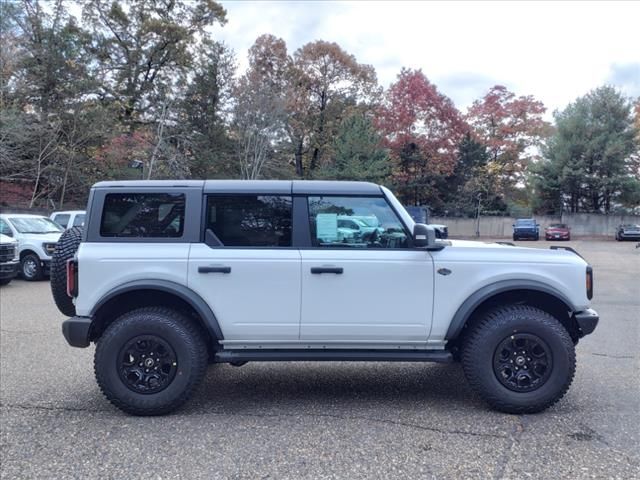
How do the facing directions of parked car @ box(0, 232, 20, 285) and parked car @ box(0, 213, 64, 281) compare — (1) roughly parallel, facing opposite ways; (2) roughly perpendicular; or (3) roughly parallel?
roughly parallel

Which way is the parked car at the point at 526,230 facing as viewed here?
toward the camera

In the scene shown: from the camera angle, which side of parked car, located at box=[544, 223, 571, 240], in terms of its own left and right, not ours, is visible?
front

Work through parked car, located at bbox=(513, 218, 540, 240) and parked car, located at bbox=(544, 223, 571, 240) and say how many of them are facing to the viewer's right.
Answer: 0

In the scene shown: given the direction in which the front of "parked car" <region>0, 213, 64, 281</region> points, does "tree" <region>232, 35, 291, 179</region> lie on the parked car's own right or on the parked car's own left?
on the parked car's own left

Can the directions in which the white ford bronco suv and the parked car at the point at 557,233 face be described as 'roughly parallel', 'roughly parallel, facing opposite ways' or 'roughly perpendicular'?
roughly perpendicular

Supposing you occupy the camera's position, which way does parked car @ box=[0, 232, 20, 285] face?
facing the viewer and to the right of the viewer

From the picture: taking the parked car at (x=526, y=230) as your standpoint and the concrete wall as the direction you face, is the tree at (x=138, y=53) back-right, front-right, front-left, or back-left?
back-left

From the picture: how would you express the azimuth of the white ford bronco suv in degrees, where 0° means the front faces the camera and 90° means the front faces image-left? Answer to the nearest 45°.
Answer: approximately 270°
